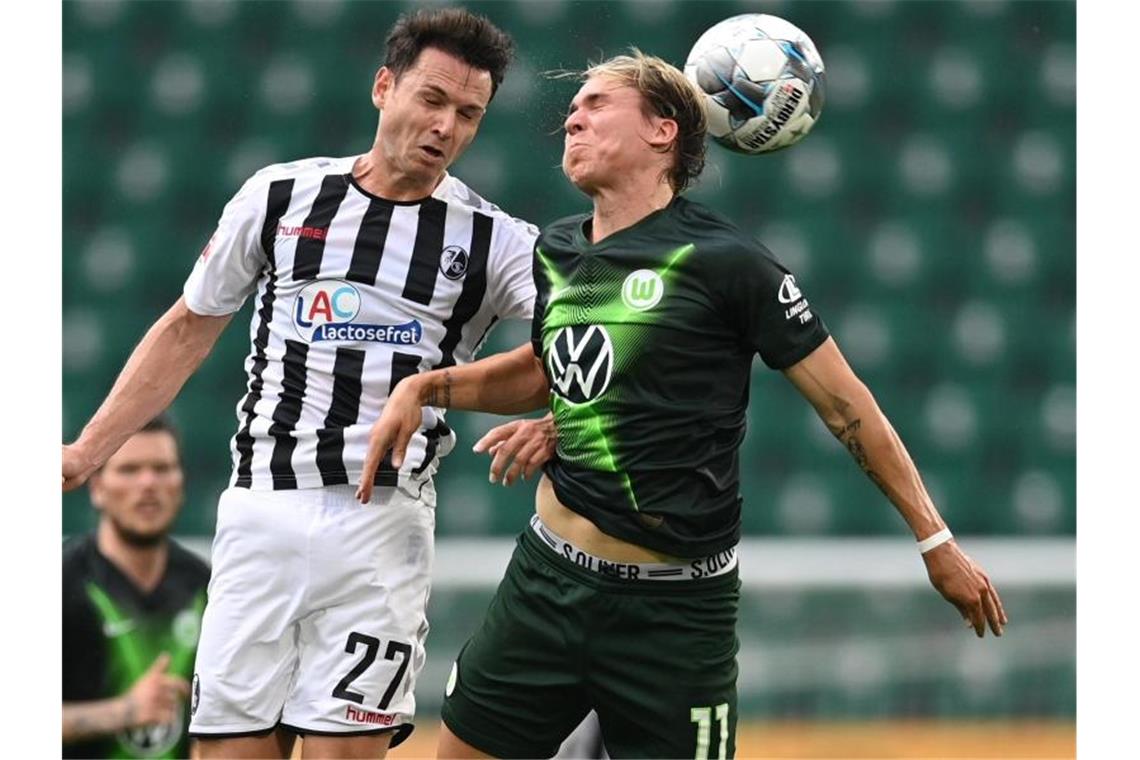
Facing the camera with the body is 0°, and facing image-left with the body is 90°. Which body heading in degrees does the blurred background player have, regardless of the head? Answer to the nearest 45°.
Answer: approximately 315°

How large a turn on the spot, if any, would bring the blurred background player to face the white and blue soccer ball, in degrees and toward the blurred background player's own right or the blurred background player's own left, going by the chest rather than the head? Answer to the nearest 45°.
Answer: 0° — they already face it
